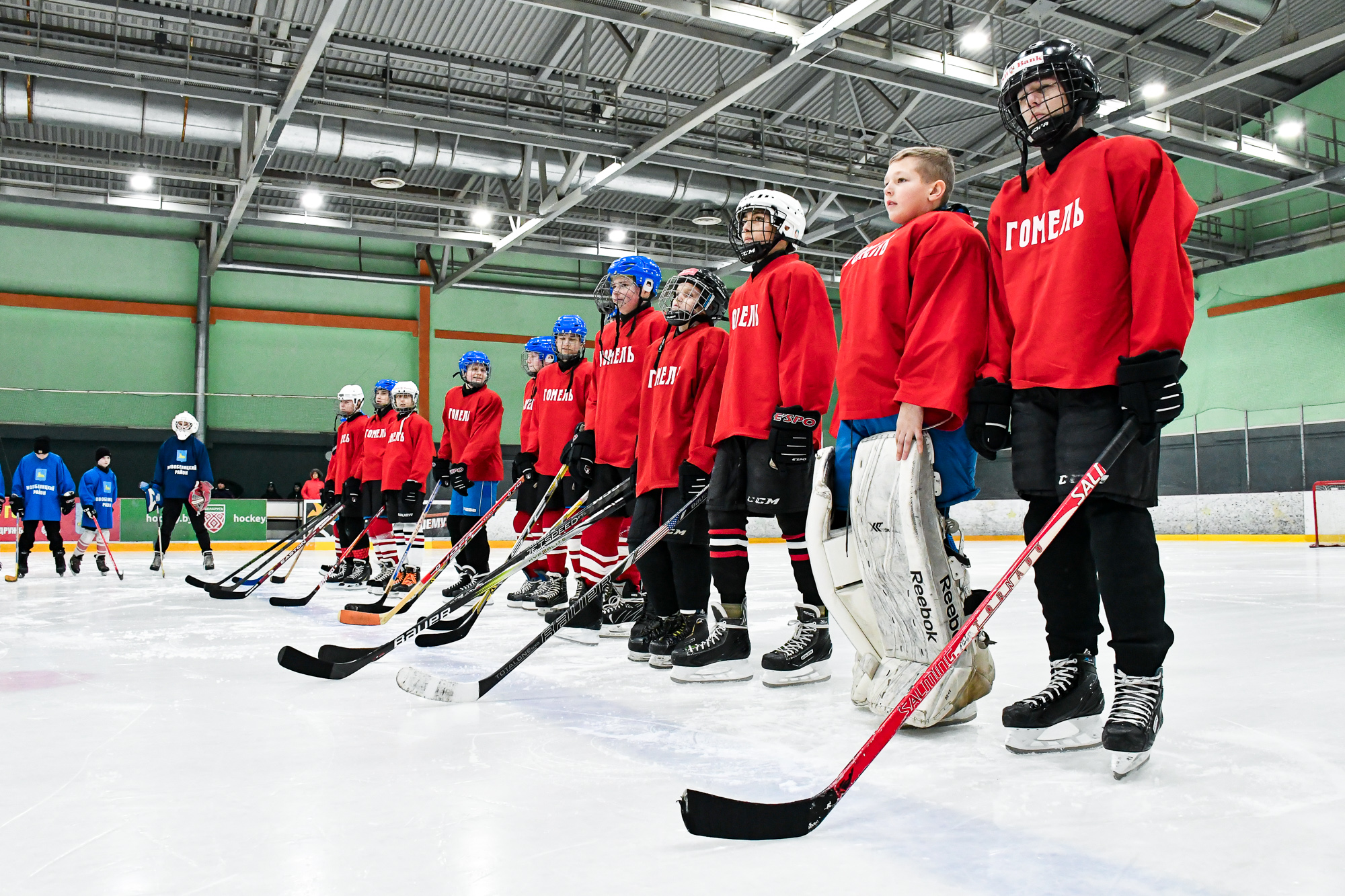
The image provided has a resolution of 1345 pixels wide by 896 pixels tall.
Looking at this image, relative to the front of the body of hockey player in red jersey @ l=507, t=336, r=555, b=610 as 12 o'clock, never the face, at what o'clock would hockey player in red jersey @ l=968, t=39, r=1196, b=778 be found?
hockey player in red jersey @ l=968, t=39, r=1196, b=778 is roughly at 10 o'clock from hockey player in red jersey @ l=507, t=336, r=555, b=610.

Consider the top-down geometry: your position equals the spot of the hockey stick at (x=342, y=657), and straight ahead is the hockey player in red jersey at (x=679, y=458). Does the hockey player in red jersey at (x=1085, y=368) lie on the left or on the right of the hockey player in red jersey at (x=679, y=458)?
right

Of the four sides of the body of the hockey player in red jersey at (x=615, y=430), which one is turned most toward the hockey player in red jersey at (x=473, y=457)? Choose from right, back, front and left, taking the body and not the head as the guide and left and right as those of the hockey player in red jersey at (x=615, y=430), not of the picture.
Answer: right

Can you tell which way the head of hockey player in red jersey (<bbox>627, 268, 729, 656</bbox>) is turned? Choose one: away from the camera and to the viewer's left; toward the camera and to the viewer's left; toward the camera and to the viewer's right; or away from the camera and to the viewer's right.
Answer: toward the camera and to the viewer's left

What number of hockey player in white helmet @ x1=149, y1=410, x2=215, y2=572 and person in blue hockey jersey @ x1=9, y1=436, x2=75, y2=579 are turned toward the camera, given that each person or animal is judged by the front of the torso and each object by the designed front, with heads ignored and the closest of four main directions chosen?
2

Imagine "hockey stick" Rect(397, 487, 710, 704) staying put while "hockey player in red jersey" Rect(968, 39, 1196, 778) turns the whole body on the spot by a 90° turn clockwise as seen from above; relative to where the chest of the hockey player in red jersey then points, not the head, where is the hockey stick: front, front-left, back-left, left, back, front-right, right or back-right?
front-left

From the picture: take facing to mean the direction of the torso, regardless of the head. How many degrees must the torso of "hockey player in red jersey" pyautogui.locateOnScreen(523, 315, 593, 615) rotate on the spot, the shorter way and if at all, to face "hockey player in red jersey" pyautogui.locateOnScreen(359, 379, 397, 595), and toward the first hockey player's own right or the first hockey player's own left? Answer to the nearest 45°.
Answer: approximately 90° to the first hockey player's own right

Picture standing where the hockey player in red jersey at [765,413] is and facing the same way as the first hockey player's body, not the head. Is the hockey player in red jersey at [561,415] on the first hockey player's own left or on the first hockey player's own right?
on the first hockey player's own right

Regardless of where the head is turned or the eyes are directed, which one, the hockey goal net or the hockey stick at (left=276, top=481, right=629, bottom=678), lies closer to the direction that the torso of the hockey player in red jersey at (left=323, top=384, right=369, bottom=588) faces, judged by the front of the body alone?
the hockey stick

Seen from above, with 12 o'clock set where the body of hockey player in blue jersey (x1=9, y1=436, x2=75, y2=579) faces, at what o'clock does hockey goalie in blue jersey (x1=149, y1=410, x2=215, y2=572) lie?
hockey goalie in blue jersey (x1=149, y1=410, x2=215, y2=572) is roughly at 9 o'clock from hockey player in blue jersey (x1=9, y1=436, x2=75, y2=579).

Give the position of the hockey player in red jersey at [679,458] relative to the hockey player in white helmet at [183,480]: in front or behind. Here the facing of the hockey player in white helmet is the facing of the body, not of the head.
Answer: in front

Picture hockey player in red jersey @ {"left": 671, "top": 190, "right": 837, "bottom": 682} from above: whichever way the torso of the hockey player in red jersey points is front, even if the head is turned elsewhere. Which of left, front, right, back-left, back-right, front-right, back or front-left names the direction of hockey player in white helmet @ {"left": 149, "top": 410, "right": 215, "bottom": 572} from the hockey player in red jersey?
right
